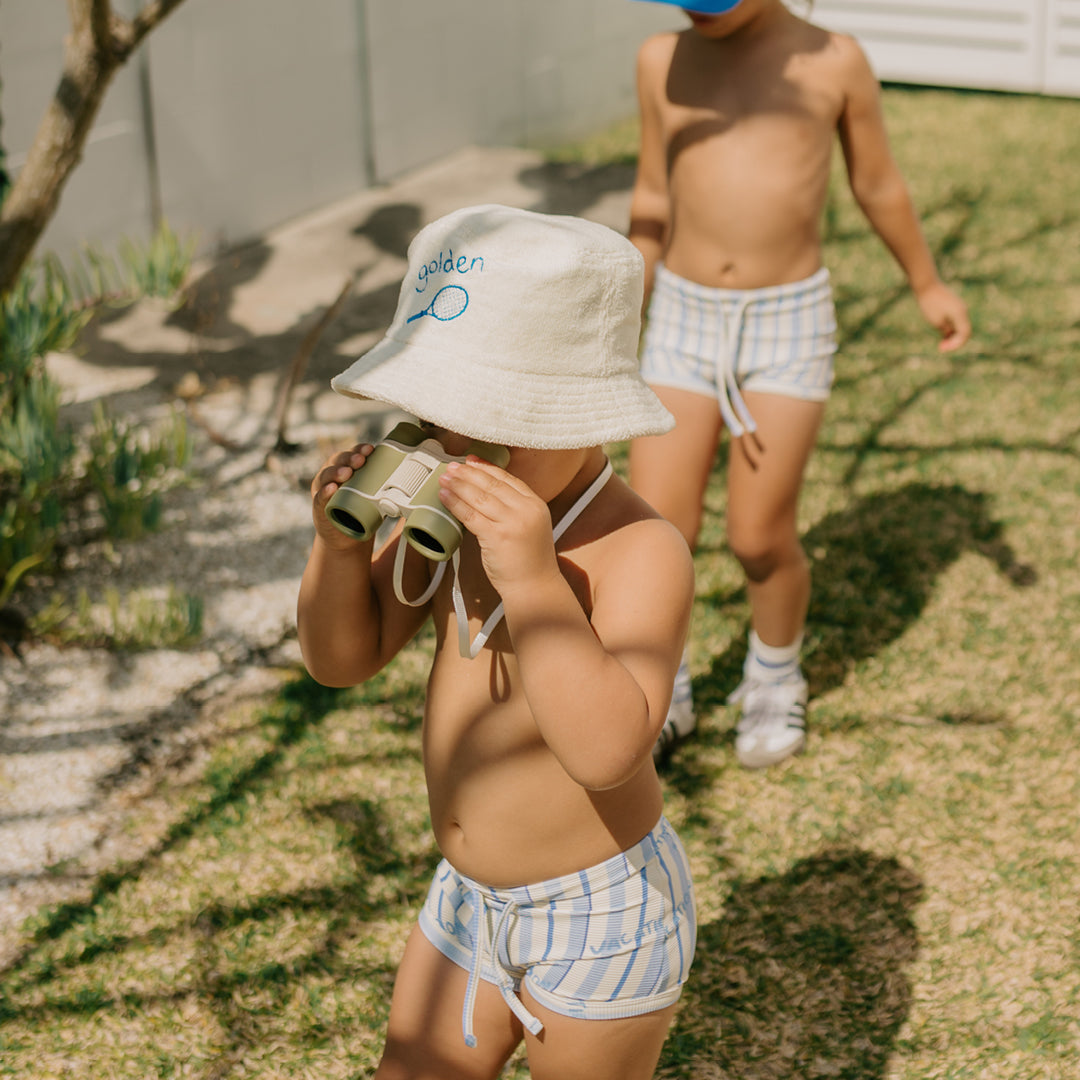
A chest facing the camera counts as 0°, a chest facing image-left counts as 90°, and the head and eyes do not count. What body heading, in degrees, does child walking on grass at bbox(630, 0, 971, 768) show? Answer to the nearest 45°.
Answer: approximately 0°

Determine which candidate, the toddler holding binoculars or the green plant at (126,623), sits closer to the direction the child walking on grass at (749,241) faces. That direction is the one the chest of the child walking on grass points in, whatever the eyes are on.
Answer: the toddler holding binoculars

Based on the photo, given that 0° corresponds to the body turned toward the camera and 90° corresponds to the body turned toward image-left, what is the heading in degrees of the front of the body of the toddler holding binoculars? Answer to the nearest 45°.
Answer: approximately 45°

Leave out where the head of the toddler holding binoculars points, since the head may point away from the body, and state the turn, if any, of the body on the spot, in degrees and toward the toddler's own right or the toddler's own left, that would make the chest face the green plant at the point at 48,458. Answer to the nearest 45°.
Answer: approximately 90° to the toddler's own right

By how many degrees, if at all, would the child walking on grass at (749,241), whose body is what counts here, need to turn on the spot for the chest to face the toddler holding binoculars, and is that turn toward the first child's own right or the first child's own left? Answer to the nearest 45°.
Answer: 0° — they already face them

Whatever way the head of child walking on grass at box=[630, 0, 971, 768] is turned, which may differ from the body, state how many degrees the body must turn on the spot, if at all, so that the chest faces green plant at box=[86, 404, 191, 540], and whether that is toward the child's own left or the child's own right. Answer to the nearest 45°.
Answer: approximately 90° to the child's own right
